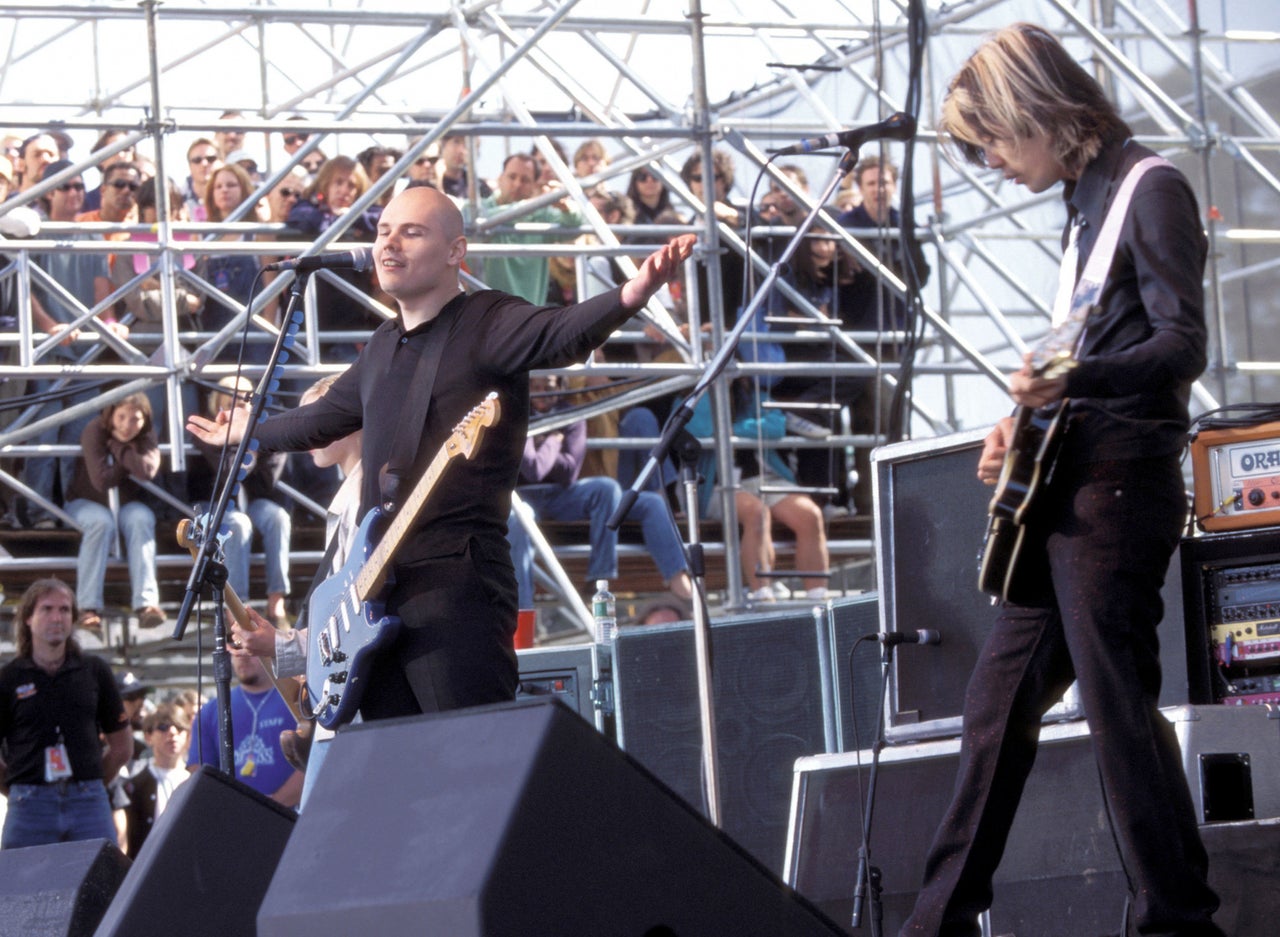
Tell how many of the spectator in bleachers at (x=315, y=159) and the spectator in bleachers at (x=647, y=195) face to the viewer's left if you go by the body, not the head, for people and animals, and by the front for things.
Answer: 0

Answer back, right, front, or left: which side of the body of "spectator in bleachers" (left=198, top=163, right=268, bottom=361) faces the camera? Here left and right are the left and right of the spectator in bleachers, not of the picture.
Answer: front

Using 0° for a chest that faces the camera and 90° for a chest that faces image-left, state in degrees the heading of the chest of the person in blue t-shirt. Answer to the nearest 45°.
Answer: approximately 0°

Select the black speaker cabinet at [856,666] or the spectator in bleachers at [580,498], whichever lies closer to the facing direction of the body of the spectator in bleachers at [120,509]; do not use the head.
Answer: the black speaker cabinet

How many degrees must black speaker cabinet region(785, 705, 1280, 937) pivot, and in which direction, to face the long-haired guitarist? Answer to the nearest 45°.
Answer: approximately 45° to its left

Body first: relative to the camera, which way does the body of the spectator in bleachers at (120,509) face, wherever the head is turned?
toward the camera

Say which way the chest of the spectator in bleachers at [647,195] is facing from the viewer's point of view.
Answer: toward the camera

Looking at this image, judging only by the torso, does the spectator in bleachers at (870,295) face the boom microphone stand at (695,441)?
yes

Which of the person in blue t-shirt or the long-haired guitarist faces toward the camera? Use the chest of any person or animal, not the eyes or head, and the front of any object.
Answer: the person in blue t-shirt

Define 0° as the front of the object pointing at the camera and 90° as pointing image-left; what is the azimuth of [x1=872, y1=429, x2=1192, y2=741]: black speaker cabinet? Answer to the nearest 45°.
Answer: approximately 45°

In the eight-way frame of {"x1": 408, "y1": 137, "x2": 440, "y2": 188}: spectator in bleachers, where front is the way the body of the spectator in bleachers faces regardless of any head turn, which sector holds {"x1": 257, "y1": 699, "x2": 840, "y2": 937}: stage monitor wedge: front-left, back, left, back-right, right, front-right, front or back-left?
front

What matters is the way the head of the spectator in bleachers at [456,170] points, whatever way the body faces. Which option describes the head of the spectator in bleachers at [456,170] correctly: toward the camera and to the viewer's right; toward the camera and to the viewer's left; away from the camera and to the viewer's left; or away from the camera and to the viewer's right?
toward the camera and to the viewer's right

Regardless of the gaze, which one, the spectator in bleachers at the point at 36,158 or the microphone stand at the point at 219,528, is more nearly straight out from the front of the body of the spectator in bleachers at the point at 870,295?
the microphone stand

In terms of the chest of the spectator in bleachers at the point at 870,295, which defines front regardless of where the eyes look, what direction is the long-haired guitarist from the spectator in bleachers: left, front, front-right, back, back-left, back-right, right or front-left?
front

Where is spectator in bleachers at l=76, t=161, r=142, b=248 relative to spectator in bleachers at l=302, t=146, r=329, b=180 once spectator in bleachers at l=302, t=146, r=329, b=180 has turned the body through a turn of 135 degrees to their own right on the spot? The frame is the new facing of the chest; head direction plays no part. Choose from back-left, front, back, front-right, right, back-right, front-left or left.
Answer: left

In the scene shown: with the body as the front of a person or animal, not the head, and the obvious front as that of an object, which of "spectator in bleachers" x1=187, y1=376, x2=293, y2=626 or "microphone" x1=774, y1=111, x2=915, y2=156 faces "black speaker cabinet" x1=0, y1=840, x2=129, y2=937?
the spectator in bleachers
